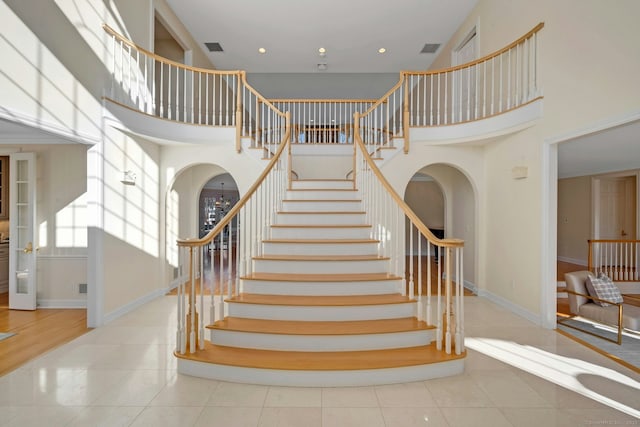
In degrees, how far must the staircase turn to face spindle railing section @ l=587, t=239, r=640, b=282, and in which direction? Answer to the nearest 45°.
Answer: approximately 135° to its left

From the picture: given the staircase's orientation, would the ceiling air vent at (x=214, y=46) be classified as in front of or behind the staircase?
behind

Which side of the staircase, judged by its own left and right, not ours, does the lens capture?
front

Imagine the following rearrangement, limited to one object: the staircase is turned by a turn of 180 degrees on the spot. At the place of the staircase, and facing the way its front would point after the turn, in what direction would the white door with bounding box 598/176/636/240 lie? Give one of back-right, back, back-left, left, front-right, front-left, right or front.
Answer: front-right

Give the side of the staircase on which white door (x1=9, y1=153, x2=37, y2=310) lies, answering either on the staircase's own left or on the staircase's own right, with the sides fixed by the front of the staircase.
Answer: on the staircase's own right

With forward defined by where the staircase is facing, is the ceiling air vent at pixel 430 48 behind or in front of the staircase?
behind

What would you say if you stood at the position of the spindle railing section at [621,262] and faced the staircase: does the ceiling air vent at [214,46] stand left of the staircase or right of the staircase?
right

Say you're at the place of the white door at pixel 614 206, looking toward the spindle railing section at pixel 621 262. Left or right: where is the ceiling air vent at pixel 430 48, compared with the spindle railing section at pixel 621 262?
right
